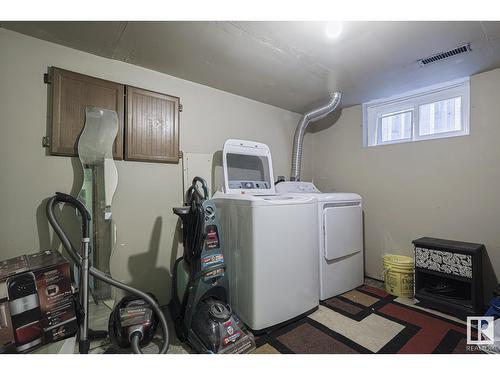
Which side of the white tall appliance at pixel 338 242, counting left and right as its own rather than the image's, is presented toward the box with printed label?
right

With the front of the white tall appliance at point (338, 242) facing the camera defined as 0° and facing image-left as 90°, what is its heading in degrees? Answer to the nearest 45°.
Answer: approximately 315°

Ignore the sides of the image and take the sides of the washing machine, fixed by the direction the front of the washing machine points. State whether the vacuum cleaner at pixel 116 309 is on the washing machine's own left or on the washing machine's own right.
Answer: on the washing machine's own right

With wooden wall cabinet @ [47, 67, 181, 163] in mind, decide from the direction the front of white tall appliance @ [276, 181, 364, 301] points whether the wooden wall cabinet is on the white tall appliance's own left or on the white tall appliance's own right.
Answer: on the white tall appliance's own right

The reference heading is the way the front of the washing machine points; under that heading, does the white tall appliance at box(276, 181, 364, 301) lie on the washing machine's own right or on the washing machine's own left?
on the washing machine's own left

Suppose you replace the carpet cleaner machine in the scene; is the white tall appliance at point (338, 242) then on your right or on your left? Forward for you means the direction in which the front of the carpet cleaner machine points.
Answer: on your left
